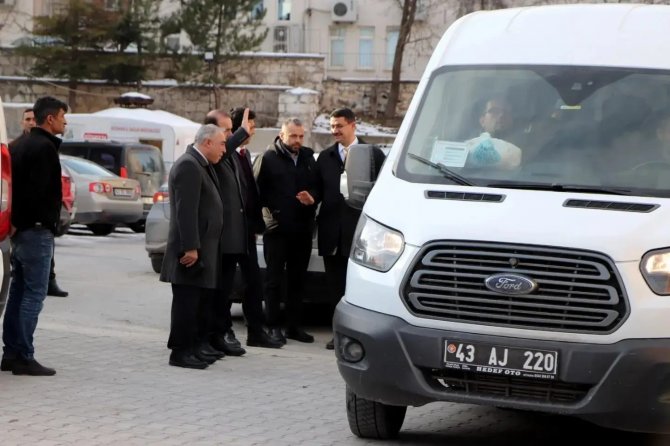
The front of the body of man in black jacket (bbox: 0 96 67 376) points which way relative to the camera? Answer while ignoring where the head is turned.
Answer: to the viewer's right

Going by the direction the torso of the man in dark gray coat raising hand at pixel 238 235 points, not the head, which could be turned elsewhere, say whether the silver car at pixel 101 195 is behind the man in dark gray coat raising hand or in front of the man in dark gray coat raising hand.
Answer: behind

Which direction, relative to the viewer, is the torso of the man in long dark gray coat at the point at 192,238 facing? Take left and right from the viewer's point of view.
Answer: facing to the right of the viewer

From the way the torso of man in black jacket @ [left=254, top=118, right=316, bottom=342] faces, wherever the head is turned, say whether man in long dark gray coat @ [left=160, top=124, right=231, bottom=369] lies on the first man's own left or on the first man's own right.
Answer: on the first man's own right

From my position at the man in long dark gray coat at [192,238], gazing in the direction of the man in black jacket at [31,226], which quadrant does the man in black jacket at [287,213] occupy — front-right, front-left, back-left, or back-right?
back-right

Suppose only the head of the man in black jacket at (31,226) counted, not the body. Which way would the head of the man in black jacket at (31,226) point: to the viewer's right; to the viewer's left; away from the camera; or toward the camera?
to the viewer's right

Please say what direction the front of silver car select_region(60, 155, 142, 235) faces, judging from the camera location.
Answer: facing away from the viewer and to the left of the viewer

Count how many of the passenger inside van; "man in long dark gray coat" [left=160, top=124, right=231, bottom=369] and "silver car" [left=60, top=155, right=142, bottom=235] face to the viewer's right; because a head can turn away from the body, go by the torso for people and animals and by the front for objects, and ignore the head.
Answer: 1

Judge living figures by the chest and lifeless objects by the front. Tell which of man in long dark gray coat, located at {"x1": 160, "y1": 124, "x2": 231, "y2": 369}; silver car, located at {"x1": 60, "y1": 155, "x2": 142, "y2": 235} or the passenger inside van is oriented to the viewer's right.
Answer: the man in long dark gray coat

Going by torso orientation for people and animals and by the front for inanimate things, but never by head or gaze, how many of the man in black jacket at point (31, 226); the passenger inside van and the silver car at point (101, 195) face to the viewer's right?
1

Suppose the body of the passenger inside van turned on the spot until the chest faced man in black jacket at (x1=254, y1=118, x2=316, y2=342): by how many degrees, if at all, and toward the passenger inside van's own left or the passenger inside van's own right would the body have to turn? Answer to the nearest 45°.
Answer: approximately 135° to the passenger inside van's own right

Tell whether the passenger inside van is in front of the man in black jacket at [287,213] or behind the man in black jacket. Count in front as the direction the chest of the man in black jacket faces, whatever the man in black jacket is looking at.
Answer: in front
